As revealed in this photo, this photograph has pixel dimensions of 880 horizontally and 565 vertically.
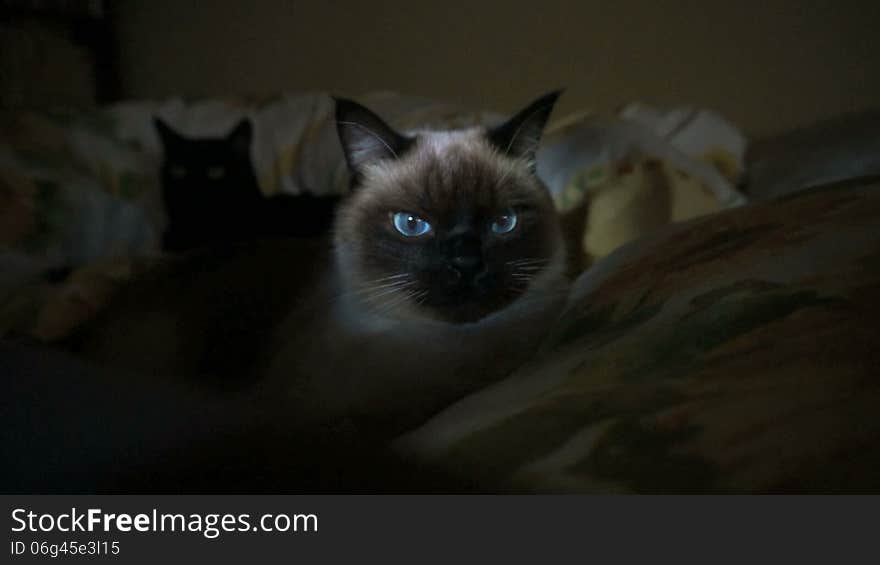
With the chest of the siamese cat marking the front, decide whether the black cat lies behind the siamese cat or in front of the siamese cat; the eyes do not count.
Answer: behind

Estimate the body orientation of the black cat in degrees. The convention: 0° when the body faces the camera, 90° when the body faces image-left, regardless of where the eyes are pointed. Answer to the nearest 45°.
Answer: approximately 45°

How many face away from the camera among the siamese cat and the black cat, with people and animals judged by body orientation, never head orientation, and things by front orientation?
0

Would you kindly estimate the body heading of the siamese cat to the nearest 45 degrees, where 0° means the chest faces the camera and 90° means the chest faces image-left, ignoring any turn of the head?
approximately 315°
